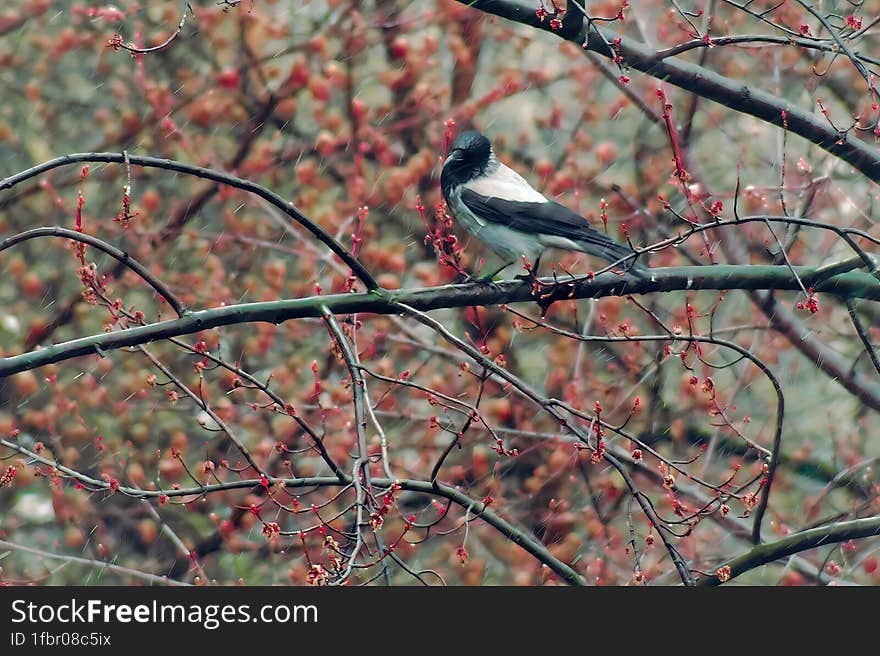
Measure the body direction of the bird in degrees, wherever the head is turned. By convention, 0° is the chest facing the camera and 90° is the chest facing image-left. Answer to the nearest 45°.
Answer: approximately 90°
